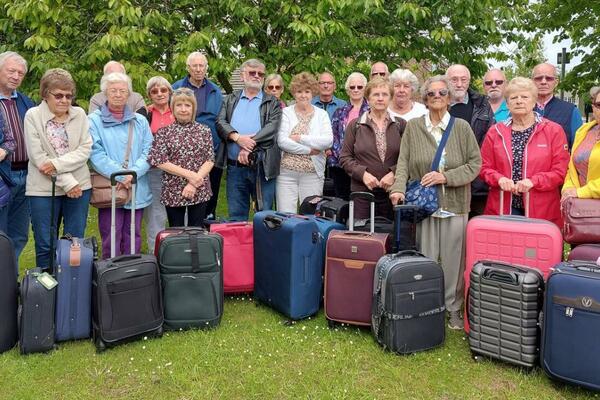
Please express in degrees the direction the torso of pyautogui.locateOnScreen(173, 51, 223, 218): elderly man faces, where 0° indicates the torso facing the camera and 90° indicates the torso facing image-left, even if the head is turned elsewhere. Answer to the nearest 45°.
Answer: approximately 0°

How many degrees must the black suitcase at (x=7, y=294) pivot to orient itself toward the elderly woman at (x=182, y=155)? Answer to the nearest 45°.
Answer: approximately 90° to its left

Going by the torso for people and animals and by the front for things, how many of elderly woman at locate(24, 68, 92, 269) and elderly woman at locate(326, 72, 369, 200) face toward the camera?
2

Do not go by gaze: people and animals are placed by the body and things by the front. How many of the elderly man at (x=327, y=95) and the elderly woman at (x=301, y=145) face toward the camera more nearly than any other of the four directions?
2

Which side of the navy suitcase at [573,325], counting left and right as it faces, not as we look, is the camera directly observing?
front
